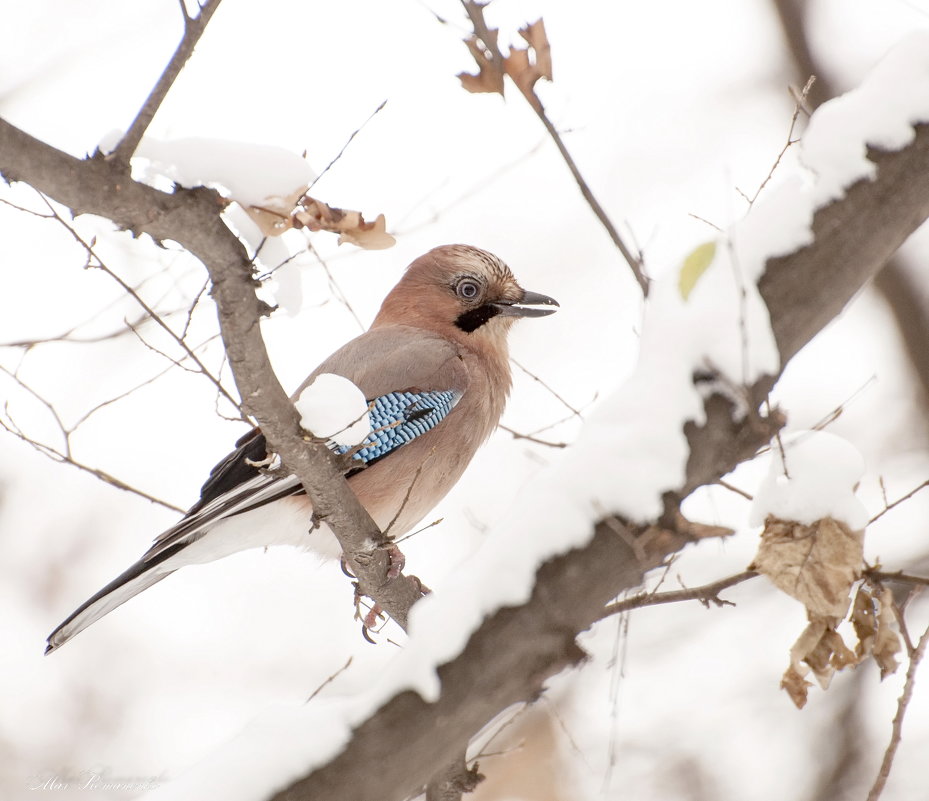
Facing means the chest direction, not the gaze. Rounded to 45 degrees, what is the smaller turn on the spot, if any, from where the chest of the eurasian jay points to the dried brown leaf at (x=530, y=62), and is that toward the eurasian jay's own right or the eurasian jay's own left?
approximately 45° to the eurasian jay's own left

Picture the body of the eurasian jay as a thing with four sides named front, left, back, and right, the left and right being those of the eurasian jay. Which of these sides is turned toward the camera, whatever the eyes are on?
right

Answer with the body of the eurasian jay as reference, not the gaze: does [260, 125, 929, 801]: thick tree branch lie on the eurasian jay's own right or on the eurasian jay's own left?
on the eurasian jay's own right

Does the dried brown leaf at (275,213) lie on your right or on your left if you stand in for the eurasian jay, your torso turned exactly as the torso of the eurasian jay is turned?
on your right
